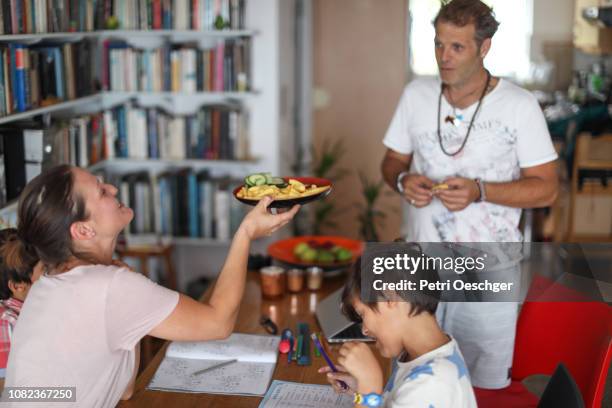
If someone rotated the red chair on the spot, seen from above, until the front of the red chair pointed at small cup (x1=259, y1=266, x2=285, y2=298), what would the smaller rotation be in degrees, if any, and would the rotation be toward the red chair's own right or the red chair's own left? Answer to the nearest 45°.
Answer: approximately 45° to the red chair's own right

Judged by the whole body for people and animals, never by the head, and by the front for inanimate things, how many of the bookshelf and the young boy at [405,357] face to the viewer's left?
1

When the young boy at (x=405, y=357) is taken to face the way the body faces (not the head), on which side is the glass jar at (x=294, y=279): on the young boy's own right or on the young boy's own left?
on the young boy's own right

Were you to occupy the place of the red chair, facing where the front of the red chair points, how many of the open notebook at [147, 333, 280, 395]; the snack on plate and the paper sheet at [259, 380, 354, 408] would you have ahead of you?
3

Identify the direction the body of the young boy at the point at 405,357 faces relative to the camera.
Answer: to the viewer's left

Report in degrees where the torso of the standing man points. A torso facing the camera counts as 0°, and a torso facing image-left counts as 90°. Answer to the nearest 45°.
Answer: approximately 45°

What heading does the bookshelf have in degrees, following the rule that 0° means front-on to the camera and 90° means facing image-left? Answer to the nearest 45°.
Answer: approximately 0°

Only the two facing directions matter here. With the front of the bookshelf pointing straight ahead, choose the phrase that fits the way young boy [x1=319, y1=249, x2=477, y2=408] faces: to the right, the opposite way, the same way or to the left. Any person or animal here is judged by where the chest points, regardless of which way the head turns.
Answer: to the right

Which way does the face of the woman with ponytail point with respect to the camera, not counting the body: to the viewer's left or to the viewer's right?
to the viewer's right

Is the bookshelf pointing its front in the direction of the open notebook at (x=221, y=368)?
yes
